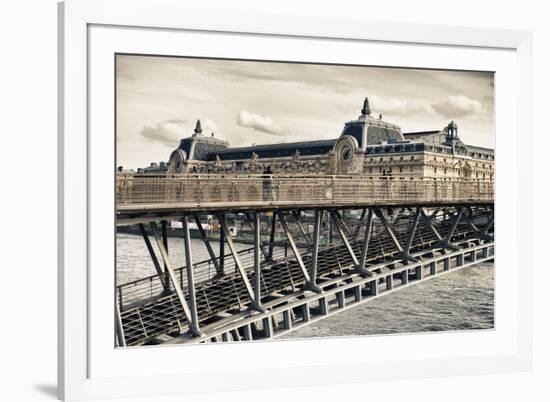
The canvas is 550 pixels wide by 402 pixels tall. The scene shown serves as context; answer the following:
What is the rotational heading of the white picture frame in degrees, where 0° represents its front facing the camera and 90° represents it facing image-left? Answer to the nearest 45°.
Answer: approximately 315°
